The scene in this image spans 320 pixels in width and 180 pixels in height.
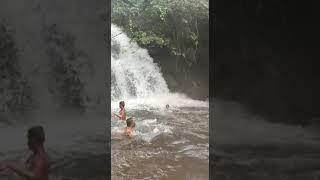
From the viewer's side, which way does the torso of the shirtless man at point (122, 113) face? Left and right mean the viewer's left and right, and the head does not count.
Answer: facing to the left of the viewer
